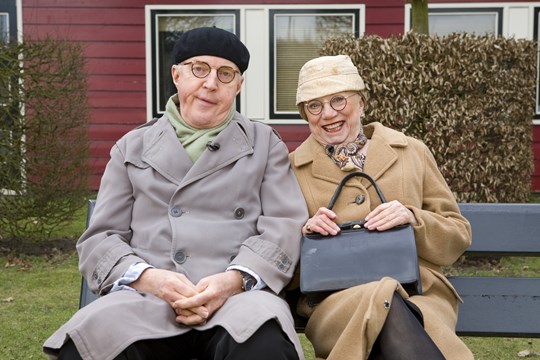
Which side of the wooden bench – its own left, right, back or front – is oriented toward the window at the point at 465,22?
back

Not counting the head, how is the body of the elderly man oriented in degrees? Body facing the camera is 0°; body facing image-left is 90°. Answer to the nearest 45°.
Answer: approximately 0°

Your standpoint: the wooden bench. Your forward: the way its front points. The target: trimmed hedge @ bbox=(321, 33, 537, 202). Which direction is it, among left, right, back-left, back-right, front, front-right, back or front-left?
back

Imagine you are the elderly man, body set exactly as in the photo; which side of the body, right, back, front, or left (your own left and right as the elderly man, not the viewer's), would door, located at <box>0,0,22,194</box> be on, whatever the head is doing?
back

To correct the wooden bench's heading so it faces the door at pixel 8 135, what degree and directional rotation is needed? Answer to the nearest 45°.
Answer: approximately 135° to its right

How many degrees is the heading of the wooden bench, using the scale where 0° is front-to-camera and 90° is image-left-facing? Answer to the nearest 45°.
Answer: approximately 0°
